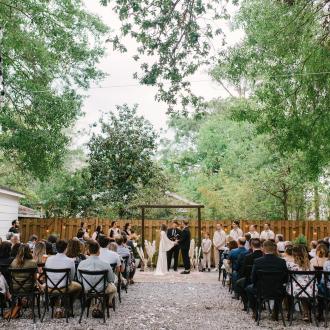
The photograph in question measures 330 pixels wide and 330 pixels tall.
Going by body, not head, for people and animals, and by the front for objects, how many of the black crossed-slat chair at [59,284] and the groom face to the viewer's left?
1

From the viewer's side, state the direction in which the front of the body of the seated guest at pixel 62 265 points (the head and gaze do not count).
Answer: away from the camera

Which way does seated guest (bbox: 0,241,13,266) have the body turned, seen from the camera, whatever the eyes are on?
away from the camera

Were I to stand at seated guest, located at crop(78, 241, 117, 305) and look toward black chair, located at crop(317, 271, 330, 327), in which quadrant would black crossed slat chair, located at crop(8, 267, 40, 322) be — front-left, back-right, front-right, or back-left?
back-right

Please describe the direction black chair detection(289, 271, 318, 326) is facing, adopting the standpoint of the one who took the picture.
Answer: facing away from the viewer

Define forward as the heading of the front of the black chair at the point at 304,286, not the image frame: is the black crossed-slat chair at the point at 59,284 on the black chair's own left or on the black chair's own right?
on the black chair's own left

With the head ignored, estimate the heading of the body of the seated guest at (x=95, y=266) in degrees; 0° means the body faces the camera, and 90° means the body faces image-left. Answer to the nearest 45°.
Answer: approximately 180°

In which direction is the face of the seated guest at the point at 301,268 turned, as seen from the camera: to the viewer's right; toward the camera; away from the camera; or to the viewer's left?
away from the camera

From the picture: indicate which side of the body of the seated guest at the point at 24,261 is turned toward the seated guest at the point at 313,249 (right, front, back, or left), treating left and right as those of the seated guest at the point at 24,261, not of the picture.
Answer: right

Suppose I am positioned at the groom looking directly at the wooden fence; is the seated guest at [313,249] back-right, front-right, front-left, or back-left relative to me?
back-right

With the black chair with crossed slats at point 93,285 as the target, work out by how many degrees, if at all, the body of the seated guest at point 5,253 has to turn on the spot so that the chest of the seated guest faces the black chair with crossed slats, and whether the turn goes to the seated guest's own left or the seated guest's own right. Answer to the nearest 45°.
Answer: approximately 135° to the seated guest's own right

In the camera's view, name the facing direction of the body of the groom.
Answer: to the viewer's left

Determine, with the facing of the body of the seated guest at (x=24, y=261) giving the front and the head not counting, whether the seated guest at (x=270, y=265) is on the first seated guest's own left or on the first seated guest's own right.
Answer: on the first seated guest's own right

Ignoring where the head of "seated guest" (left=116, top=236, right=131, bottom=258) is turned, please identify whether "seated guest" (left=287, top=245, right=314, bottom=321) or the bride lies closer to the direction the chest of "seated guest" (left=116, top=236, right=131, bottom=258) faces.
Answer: the bride

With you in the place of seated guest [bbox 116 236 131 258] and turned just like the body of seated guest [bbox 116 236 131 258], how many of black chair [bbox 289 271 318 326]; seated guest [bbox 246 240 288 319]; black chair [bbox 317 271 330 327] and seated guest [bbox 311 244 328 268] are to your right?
4

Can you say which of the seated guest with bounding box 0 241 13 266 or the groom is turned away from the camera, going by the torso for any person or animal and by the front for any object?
the seated guest
